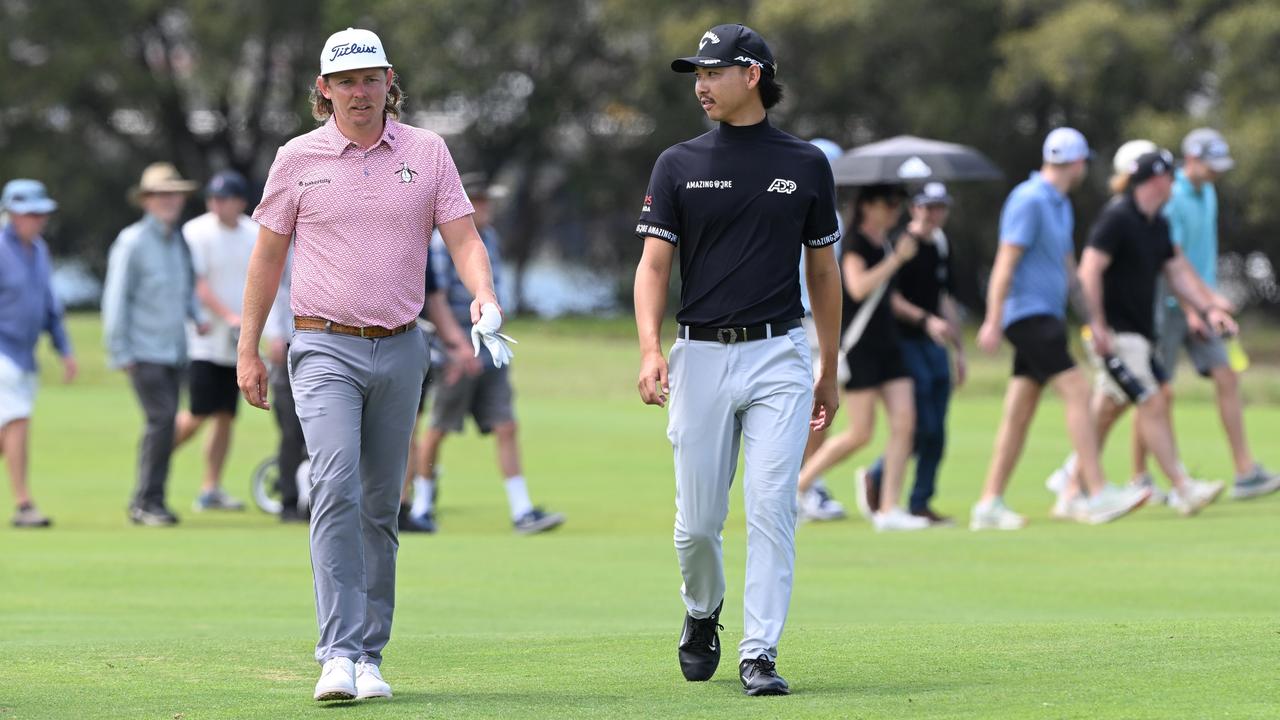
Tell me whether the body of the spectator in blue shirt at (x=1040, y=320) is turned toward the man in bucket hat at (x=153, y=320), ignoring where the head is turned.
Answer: no

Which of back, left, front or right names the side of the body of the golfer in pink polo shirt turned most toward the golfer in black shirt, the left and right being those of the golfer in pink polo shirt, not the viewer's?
left

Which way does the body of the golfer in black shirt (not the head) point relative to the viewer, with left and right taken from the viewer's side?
facing the viewer

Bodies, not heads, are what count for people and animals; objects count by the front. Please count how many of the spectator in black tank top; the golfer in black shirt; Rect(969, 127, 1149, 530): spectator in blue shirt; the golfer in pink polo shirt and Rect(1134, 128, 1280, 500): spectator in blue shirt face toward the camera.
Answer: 2

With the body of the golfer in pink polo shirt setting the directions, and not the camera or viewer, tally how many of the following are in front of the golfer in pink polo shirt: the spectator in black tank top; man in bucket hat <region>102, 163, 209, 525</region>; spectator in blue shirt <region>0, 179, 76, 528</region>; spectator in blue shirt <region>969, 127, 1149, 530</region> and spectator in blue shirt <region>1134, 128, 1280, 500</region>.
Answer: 0

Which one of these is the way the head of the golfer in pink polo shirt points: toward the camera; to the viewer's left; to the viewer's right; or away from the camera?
toward the camera

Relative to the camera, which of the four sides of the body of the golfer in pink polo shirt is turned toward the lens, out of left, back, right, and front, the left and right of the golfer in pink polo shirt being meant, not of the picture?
front

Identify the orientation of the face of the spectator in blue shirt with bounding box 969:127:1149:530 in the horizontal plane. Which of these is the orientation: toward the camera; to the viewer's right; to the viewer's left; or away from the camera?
to the viewer's right

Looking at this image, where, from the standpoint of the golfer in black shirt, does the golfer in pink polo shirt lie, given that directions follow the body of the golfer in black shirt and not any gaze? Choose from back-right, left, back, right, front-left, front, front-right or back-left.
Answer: right

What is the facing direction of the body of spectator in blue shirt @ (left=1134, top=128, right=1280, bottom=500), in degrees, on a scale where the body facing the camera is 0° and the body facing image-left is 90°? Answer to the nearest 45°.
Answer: approximately 270°
